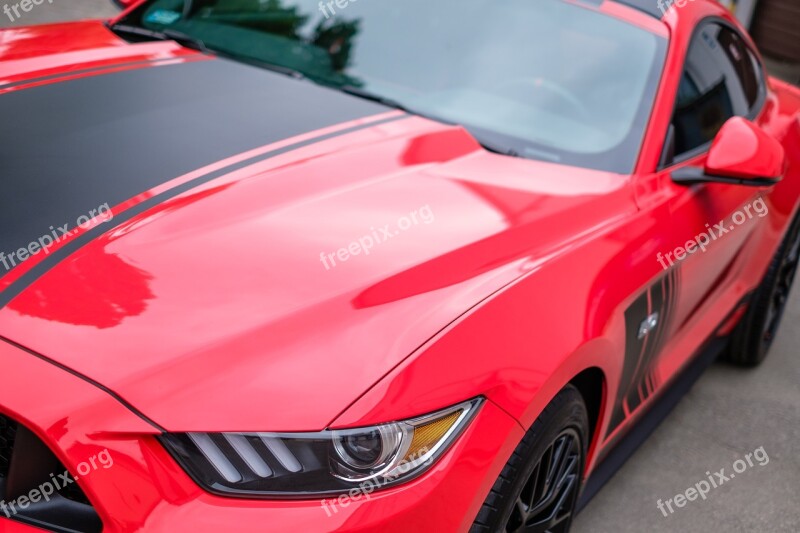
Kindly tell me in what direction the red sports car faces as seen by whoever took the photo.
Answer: facing the viewer and to the left of the viewer
